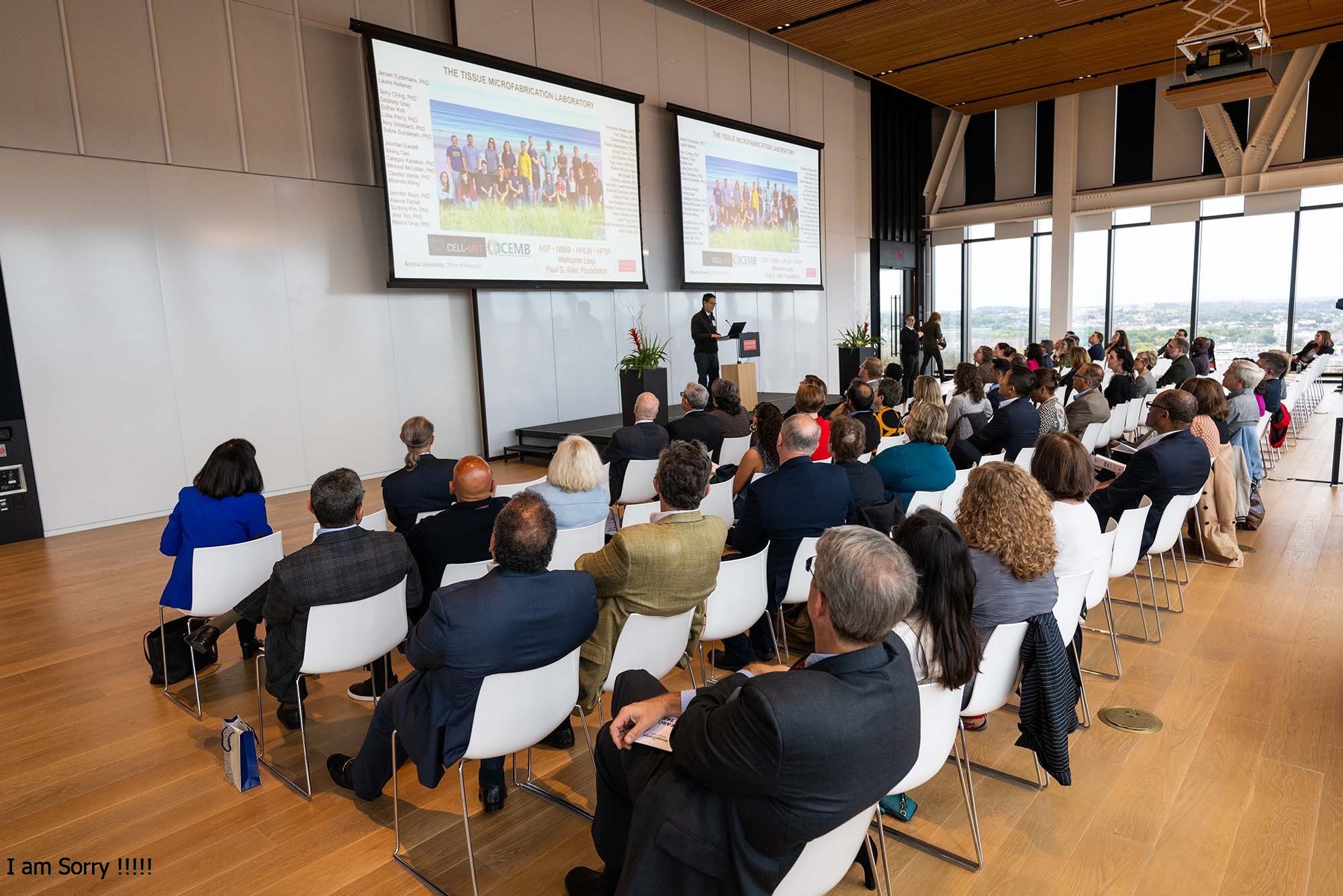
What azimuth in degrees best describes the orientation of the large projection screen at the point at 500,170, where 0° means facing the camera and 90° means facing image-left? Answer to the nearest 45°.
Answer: approximately 315°

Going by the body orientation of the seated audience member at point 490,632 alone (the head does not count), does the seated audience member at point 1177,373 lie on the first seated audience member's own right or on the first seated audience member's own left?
on the first seated audience member's own right

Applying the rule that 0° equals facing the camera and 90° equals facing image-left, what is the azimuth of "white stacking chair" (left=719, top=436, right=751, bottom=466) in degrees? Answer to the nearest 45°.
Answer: approximately 135°

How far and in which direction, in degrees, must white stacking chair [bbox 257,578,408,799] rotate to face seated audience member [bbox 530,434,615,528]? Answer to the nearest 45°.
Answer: approximately 90° to its right

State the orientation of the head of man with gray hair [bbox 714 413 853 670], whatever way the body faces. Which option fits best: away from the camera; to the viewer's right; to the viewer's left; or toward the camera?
away from the camera

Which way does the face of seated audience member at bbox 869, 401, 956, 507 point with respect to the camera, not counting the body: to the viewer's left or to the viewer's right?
to the viewer's left

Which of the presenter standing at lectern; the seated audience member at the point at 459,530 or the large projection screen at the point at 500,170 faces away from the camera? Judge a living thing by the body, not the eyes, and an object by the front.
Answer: the seated audience member

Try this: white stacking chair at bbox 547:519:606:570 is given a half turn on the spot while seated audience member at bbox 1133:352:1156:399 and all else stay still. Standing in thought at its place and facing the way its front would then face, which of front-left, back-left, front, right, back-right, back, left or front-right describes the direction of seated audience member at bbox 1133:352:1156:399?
left

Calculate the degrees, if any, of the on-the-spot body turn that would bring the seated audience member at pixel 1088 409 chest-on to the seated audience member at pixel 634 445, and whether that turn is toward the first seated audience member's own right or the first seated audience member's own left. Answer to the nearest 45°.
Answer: approximately 90° to the first seated audience member's own left

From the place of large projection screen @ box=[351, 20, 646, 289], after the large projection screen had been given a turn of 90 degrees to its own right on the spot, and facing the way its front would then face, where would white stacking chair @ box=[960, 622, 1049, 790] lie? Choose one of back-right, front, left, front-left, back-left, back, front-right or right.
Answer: front-left

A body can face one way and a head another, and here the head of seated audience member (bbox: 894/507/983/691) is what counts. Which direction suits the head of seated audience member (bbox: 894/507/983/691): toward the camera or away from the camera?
away from the camera

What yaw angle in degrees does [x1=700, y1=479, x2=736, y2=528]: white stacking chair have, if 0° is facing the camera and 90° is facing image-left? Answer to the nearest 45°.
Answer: approximately 135°

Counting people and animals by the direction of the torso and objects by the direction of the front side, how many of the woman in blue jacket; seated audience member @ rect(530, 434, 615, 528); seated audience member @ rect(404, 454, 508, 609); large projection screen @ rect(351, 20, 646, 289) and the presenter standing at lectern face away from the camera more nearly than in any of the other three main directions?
3

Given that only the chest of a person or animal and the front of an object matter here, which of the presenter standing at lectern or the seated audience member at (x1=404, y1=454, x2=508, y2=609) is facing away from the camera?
the seated audience member

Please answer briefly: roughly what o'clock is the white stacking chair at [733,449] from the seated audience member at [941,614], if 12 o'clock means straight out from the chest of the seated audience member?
The white stacking chair is roughly at 1 o'clock from the seated audience member.

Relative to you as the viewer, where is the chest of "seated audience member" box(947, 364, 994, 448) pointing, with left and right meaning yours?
facing away from the viewer and to the left of the viewer
